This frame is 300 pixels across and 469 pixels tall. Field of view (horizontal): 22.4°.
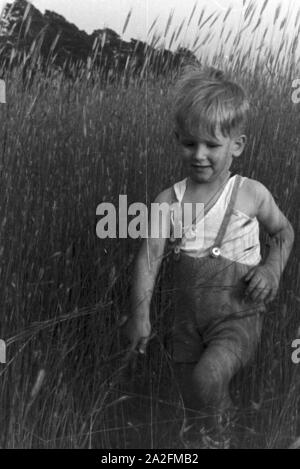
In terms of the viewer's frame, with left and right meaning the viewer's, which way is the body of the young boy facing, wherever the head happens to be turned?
facing the viewer and to the left of the viewer

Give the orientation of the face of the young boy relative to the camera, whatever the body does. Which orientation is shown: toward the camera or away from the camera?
toward the camera
